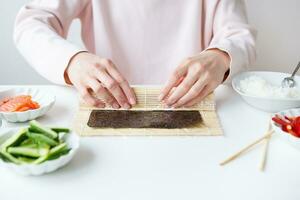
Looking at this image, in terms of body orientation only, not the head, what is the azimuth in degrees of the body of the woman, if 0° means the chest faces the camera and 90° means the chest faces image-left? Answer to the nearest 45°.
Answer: approximately 0°

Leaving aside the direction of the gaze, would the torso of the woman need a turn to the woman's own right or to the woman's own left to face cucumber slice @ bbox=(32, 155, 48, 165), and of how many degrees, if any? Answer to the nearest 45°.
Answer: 0° — they already face it
